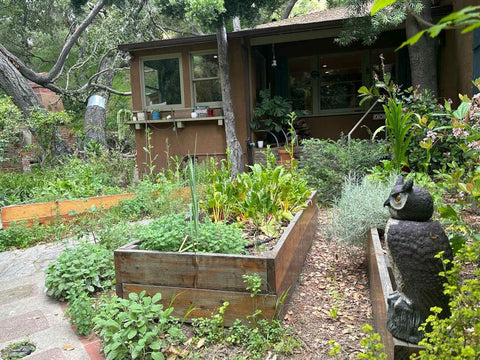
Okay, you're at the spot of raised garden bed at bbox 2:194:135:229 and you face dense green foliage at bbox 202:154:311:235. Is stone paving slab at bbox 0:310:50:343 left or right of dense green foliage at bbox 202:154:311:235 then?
right

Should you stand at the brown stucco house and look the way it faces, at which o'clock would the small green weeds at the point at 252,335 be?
The small green weeds is roughly at 12 o'clock from the brown stucco house.

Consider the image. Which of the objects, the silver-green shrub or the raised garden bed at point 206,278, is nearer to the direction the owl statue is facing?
the raised garden bed

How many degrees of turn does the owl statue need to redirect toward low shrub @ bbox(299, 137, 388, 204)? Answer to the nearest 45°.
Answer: approximately 90° to its right

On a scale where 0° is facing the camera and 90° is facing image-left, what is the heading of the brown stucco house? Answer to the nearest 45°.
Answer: approximately 0°
